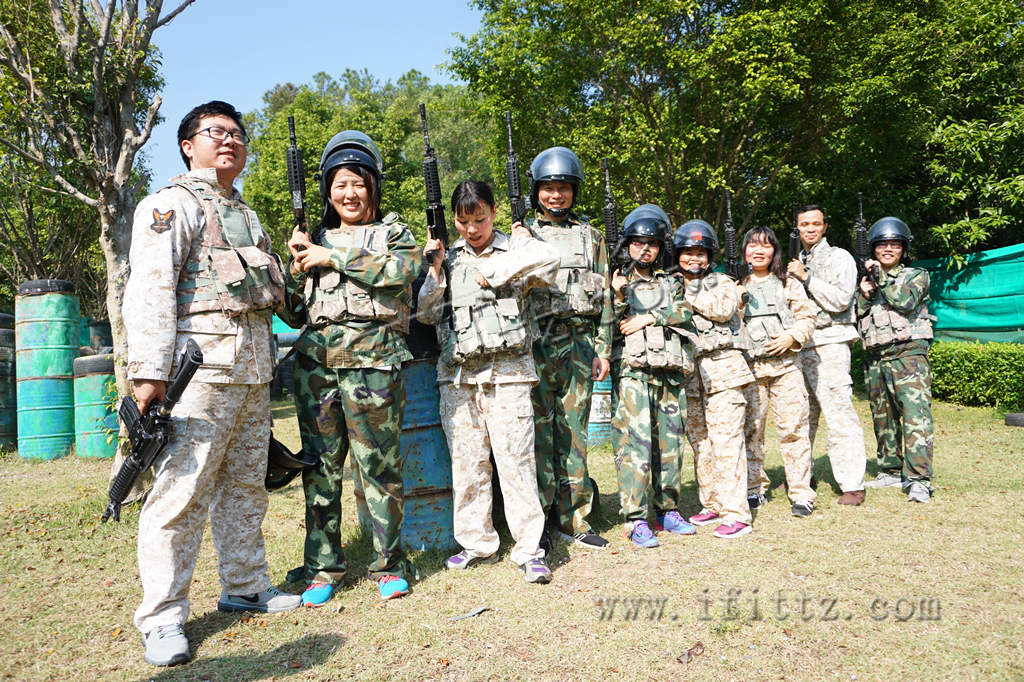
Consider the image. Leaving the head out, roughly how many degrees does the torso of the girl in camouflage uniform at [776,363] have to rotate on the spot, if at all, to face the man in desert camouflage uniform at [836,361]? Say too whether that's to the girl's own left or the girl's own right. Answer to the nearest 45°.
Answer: approximately 135° to the girl's own left

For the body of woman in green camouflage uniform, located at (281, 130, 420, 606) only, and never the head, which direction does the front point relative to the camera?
toward the camera

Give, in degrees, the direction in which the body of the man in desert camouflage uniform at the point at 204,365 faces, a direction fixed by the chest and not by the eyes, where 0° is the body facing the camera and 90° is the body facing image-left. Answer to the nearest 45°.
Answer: approximately 315°

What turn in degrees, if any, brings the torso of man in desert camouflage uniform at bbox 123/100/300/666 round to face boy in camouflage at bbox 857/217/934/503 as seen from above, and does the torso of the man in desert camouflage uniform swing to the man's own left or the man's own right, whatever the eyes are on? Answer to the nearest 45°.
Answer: approximately 45° to the man's own left

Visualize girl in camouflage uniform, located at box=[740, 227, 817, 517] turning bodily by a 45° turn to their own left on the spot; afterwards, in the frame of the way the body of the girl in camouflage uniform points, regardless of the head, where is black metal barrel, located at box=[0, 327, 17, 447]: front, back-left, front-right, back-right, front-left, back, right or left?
back-right

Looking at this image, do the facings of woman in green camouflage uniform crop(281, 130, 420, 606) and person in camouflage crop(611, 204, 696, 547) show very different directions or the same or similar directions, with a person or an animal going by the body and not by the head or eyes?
same or similar directions

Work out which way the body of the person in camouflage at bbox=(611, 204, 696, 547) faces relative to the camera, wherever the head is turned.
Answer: toward the camera

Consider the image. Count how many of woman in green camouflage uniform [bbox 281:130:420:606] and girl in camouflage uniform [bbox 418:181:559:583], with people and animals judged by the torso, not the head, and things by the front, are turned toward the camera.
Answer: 2

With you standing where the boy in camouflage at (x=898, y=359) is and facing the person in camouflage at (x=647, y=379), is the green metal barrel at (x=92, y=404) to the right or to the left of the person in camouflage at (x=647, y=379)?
right

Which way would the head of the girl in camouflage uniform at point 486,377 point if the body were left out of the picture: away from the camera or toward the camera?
toward the camera

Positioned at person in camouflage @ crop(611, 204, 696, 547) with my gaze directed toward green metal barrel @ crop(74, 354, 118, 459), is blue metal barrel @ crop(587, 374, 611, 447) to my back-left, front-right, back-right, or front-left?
front-right

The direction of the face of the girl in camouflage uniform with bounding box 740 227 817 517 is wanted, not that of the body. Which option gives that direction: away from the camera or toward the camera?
toward the camera

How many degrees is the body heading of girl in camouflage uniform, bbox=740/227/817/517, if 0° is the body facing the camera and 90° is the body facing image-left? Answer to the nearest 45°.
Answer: approximately 0°
